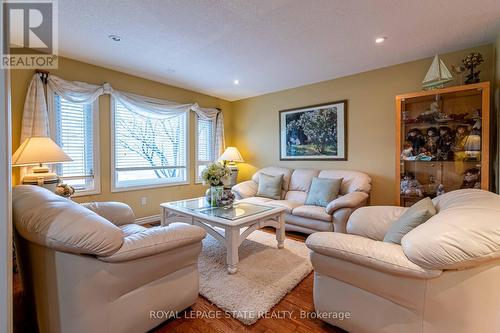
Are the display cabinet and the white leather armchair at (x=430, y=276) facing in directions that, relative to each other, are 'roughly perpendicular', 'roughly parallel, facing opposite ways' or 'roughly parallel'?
roughly perpendicular

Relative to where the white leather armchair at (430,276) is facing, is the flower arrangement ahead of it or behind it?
ahead

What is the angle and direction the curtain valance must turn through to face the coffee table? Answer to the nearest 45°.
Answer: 0° — it already faces it

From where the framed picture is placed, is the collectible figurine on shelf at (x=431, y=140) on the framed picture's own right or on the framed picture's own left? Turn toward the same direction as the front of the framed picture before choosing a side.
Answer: on the framed picture's own left

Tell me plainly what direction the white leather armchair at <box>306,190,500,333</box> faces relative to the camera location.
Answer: facing away from the viewer and to the left of the viewer

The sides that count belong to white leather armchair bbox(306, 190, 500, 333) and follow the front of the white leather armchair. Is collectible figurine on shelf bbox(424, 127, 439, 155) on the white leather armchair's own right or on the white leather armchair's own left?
on the white leather armchair's own right

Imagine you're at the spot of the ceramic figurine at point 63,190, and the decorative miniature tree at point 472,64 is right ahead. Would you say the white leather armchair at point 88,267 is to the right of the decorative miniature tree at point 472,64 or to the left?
right

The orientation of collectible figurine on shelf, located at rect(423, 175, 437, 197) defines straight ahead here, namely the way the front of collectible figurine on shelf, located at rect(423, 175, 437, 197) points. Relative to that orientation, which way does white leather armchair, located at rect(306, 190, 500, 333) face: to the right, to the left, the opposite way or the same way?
to the right

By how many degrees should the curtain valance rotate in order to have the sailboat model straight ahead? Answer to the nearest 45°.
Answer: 0° — it already faces it

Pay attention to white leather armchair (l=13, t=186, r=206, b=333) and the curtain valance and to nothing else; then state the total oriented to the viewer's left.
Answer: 0

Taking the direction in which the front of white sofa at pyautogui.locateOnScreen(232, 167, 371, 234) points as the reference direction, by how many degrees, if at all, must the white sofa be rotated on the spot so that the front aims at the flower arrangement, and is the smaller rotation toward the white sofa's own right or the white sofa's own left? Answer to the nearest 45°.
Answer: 0° — it already faces it
